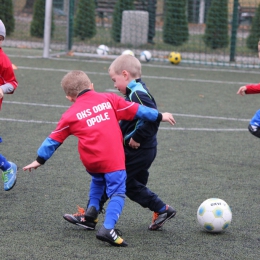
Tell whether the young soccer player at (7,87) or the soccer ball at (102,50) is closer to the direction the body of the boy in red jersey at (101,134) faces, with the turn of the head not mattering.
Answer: the soccer ball

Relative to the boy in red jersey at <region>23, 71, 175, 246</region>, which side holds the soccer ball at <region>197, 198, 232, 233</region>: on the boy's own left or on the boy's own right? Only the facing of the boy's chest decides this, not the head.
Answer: on the boy's own right

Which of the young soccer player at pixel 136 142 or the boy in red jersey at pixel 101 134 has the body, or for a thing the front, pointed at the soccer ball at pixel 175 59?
the boy in red jersey

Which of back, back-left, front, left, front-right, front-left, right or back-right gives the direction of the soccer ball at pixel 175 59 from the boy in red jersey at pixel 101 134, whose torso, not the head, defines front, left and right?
front

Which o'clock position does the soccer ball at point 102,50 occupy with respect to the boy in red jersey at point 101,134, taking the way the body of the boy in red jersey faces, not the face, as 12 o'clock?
The soccer ball is roughly at 12 o'clock from the boy in red jersey.

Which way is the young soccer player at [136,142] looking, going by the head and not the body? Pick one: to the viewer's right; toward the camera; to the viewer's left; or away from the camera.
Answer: to the viewer's left

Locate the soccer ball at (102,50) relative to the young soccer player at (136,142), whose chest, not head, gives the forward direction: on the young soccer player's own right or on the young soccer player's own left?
on the young soccer player's own right

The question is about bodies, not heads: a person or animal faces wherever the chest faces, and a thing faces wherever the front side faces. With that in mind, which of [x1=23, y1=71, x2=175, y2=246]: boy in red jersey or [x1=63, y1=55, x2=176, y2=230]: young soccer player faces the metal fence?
the boy in red jersey

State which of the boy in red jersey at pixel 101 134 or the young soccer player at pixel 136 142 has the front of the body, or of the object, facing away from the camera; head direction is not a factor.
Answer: the boy in red jersey

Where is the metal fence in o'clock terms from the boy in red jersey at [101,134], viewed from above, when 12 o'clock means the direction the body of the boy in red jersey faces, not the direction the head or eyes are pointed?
The metal fence is roughly at 12 o'clock from the boy in red jersey.

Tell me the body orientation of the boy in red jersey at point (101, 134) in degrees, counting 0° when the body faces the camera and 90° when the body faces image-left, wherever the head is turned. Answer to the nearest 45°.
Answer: approximately 180°

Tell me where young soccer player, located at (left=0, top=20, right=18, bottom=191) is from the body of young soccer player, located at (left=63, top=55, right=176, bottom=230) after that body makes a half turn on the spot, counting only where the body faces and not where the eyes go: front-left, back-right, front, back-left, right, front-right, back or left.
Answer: back-left
